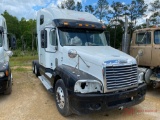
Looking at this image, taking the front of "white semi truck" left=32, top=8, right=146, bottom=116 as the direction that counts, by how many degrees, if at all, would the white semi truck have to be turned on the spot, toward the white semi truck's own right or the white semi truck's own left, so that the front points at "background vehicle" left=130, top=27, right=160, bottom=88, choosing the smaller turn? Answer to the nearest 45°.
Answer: approximately 90° to the white semi truck's own left

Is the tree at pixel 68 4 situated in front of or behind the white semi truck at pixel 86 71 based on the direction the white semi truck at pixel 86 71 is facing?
behind

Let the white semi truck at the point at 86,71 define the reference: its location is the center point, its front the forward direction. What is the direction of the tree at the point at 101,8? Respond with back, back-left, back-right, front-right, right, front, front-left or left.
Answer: back-left

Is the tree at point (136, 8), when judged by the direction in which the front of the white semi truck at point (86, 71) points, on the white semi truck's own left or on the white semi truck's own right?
on the white semi truck's own left

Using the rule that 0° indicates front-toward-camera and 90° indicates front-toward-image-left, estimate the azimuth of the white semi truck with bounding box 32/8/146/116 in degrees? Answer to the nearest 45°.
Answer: approximately 315°
